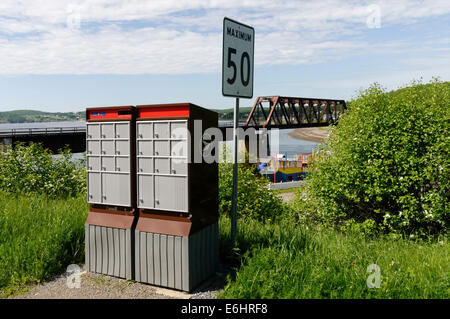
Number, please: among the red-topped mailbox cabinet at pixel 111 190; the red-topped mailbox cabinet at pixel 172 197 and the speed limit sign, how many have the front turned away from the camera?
0

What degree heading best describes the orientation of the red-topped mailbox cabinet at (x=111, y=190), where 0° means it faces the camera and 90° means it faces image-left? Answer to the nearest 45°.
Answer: approximately 45°

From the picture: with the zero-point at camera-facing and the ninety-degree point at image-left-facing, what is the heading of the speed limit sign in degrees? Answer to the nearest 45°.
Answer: approximately 315°

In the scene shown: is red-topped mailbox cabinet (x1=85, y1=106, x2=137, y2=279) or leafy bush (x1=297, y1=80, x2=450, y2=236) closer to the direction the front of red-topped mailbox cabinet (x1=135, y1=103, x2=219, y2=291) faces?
the red-topped mailbox cabinet

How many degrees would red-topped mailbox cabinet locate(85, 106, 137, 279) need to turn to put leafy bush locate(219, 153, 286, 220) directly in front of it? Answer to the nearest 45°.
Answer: approximately 180°

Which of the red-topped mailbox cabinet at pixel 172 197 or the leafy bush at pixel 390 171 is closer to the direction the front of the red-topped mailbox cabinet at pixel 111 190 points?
the red-topped mailbox cabinet

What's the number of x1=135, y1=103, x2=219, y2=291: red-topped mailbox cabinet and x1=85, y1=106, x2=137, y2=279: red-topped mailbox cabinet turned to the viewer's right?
0

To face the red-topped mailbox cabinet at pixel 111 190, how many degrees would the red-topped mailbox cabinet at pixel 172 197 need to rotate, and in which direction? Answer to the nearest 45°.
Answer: approximately 90° to its right

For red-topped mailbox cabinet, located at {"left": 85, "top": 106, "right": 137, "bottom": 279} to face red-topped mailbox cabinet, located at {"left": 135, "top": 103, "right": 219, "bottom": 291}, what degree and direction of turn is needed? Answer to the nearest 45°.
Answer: approximately 90° to its left

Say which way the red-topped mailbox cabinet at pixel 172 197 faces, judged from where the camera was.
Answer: facing the viewer and to the left of the viewer

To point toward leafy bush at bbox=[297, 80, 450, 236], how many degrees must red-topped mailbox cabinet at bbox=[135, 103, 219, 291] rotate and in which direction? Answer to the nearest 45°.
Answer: approximately 180°

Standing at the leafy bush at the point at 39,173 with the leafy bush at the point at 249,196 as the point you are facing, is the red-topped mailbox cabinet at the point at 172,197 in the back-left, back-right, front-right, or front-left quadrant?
front-right

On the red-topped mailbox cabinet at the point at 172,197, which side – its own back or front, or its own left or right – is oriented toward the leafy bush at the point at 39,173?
right

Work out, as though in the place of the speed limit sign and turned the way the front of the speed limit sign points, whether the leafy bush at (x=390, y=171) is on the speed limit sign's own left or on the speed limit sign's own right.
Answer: on the speed limit sign's own left
